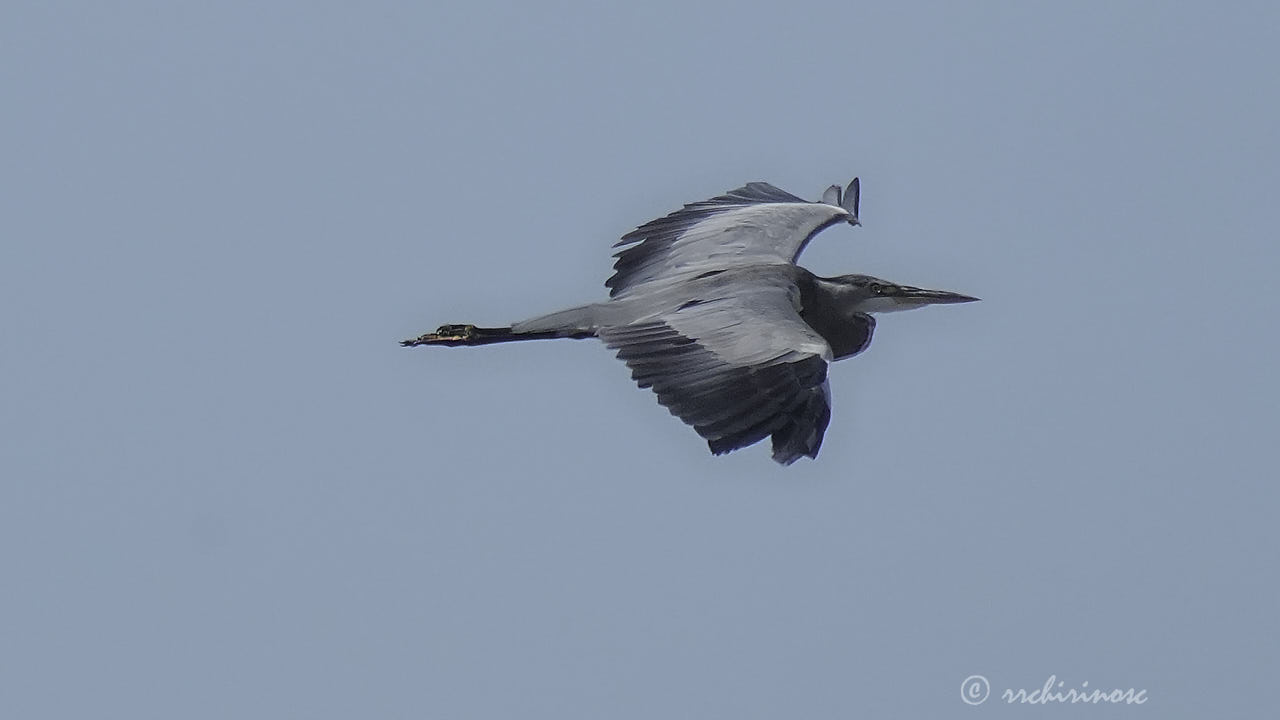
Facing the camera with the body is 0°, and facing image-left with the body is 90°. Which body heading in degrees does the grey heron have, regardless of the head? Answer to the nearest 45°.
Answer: approximately 270°
